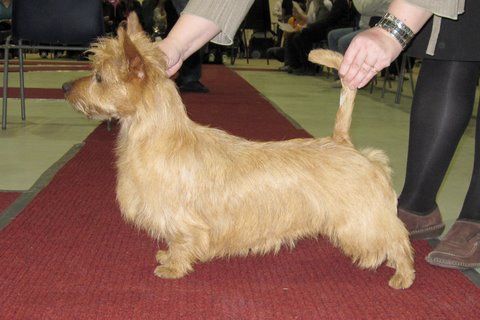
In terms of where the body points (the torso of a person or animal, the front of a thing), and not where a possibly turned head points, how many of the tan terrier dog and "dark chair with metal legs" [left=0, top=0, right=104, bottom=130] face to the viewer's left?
1

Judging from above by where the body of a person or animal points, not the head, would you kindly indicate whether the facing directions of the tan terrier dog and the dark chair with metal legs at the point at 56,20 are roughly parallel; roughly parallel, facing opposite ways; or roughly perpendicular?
roughly perpendicular

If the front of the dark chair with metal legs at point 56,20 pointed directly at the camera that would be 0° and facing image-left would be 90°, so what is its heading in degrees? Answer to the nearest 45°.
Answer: approximately 0°

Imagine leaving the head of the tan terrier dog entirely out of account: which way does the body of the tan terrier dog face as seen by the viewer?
to the viewer's left

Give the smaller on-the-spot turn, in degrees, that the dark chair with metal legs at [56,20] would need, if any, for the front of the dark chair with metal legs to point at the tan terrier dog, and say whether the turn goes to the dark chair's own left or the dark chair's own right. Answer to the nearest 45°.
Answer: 0° — it already faces it

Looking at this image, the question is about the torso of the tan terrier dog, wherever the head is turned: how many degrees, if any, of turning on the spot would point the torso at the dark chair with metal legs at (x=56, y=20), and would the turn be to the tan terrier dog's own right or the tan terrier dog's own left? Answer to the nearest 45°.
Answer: approximately 45° to the tan terrier dog's own right
